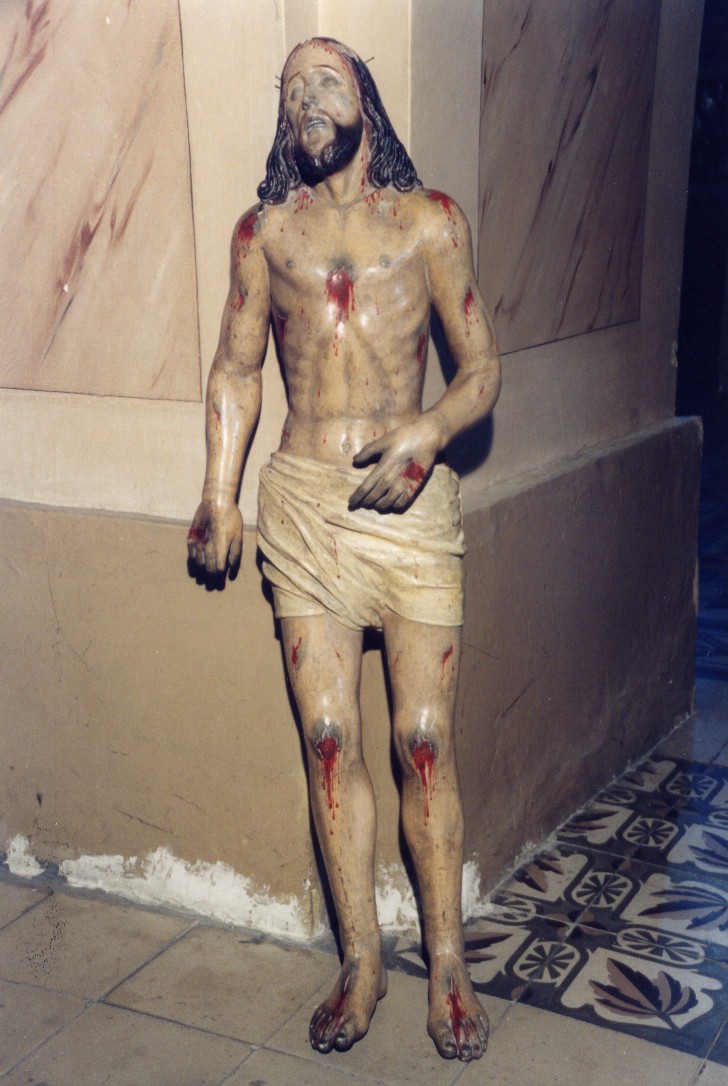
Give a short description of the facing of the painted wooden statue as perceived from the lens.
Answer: facing the viewer
